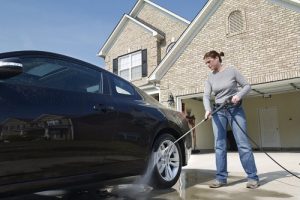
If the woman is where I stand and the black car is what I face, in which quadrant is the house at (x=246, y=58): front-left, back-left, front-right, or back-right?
back-right

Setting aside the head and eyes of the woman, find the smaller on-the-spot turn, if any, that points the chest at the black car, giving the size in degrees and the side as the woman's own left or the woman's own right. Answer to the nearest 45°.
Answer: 0° — they already face it

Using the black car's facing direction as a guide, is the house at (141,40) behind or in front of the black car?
behind

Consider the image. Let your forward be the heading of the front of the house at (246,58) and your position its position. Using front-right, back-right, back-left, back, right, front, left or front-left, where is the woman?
front-left

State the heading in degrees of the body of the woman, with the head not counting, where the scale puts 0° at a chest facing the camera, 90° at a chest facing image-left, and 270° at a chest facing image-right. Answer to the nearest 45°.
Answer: approximately 45°

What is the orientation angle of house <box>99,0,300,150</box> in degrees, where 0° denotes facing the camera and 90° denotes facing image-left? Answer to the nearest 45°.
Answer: approximately 45°
